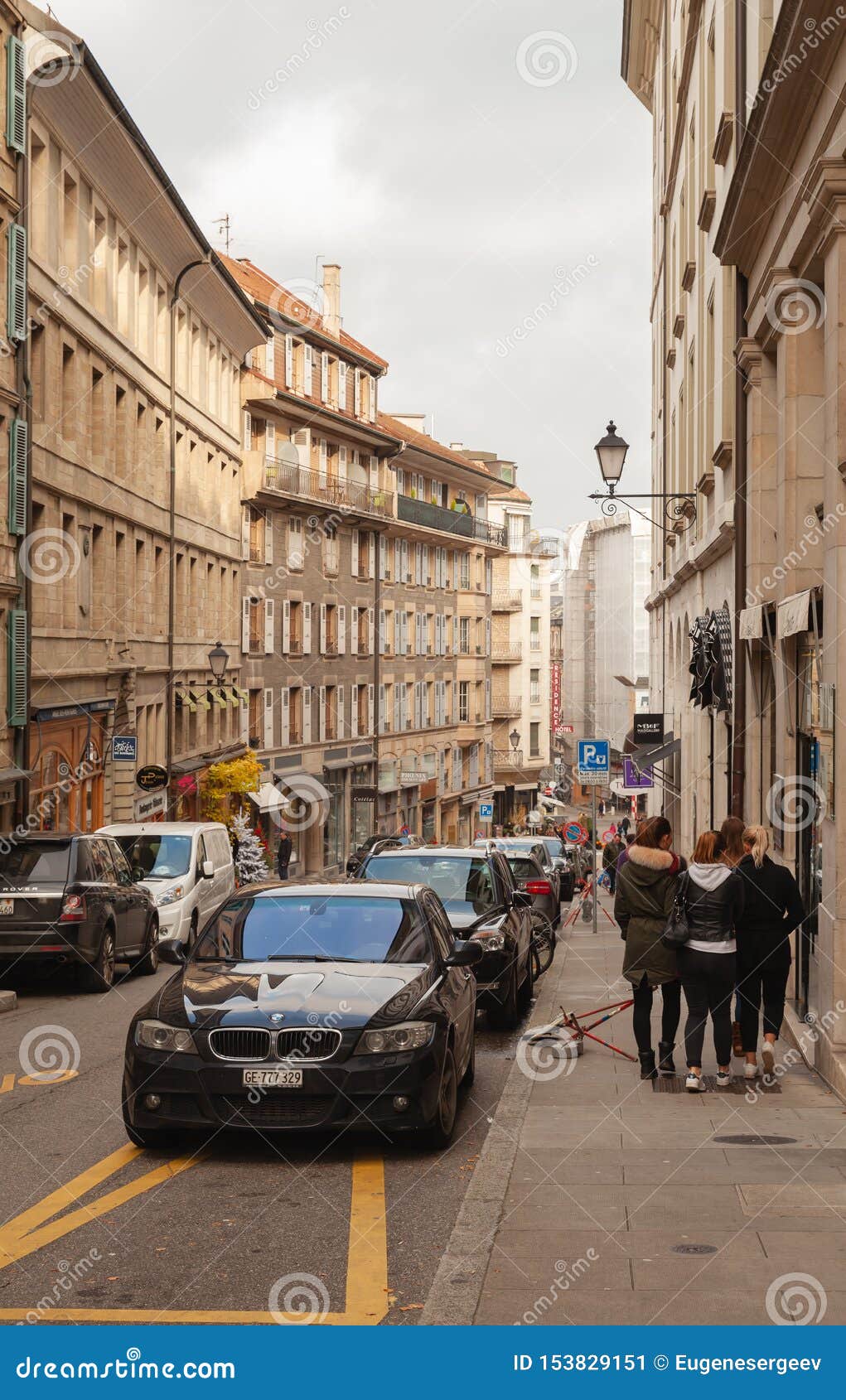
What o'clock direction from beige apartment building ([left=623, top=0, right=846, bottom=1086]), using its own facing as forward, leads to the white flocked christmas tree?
The white flocked christmas tree is roughly at 2 o'clock from the beige apartment building.

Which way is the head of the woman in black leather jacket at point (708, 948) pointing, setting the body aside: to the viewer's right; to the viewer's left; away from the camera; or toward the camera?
away from the camera

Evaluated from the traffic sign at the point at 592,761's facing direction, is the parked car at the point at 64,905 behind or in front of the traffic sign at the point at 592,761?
in front

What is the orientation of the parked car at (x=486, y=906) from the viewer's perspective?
toward the camera

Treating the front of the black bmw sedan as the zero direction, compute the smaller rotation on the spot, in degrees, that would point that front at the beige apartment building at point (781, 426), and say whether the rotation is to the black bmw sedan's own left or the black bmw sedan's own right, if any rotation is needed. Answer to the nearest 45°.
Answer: approximately 135° to the black bmw sedan's own left

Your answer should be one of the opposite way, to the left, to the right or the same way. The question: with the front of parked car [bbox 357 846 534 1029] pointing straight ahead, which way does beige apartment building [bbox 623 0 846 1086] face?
to the right

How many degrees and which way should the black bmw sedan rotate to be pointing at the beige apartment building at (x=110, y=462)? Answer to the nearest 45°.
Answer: approximately 180°

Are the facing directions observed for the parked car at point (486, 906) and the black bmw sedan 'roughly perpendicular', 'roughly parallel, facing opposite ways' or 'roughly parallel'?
roughly parallel

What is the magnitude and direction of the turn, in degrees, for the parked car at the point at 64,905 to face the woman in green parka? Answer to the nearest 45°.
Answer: approximately 90° to its right

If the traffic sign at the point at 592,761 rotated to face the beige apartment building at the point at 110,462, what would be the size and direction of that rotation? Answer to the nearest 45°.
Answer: approximately 90° to its right

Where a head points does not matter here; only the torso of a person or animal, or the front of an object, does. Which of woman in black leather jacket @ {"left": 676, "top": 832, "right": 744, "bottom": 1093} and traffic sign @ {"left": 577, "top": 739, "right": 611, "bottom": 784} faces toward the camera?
the traffic sign

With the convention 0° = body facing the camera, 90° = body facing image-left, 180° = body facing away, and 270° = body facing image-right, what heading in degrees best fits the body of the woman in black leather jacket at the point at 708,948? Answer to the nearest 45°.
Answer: approximately 180°

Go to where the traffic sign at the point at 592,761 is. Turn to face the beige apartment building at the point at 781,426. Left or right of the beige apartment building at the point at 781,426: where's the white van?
right

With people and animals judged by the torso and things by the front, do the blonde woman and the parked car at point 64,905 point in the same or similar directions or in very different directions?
same or similar directions

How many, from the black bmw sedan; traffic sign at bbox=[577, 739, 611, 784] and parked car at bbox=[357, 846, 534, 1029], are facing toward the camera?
3

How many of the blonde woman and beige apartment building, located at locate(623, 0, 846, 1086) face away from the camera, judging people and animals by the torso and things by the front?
1

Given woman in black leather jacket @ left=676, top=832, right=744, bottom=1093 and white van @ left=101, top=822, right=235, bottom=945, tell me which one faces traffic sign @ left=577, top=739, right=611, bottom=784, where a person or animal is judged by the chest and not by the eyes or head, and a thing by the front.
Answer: the woman in black leather jacket

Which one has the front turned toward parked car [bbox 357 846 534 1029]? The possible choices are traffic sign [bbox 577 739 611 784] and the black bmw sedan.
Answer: the traffic sign

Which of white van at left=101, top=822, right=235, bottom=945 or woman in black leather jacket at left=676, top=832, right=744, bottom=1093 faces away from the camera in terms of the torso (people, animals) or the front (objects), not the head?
the woman in black leather jacket

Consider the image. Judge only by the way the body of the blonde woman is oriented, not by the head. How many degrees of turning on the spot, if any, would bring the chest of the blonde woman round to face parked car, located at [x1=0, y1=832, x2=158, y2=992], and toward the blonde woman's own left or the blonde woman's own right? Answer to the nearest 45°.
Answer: approximately 45° to the blonde woman's own left

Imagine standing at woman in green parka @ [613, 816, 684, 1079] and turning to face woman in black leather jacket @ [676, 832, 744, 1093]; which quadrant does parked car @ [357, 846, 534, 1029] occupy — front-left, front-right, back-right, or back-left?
back-left
